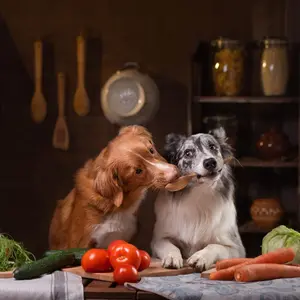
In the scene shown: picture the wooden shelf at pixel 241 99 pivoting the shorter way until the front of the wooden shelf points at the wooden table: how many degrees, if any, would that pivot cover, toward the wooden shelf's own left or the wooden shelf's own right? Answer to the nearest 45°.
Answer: approximately 45° to the wooden shelf's own right

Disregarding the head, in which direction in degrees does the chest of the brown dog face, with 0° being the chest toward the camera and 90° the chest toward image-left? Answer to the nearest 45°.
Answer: approximately 315°

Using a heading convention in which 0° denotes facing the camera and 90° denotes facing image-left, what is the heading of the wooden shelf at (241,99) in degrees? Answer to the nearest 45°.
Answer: approximately 0°

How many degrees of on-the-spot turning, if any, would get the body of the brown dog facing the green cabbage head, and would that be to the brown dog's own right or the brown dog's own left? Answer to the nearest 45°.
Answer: approximately 45° to the brown dog's own left
